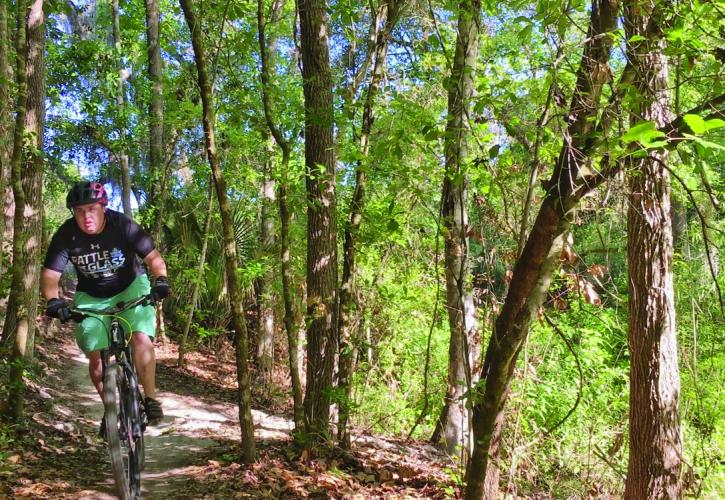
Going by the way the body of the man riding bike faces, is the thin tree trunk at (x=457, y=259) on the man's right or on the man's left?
on the man's left

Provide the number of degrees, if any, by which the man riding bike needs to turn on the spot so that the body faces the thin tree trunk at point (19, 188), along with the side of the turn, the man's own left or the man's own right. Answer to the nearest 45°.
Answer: approximately 135° to the man's own right

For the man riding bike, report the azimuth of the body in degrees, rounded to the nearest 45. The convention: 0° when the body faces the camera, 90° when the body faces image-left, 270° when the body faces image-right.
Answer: approximately 0°

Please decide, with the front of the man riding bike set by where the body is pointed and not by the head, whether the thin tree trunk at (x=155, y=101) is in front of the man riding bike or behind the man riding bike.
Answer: behind

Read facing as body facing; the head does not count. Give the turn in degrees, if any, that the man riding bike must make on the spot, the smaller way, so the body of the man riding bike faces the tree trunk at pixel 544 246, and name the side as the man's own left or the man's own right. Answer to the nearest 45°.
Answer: approximately 45° to the man's own left

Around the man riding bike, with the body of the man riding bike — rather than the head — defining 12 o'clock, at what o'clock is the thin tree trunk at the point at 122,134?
The thin tree trunk is roughly at 6 o'clock from the man riding bike.
